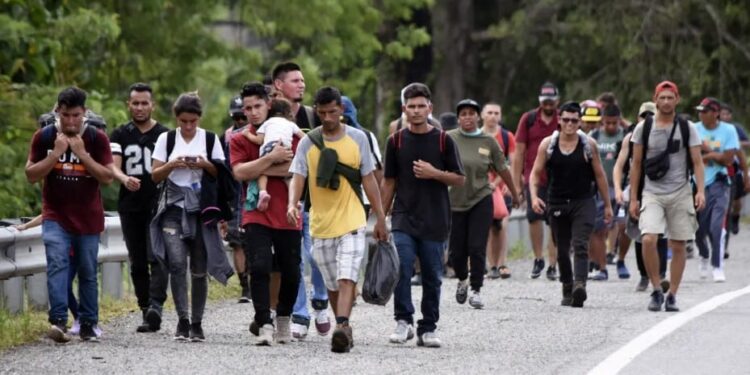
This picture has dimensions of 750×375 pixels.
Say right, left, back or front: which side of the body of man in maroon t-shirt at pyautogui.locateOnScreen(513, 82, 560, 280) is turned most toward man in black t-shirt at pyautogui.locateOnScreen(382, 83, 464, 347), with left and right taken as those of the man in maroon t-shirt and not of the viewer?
front

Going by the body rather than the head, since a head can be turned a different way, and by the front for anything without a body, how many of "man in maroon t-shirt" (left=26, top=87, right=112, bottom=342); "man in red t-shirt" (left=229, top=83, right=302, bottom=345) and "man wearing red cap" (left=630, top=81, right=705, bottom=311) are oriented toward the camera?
3

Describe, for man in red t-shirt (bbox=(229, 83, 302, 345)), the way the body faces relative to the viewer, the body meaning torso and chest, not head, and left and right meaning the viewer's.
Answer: facing the viewer

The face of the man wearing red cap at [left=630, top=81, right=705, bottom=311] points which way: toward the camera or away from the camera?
toward the camera

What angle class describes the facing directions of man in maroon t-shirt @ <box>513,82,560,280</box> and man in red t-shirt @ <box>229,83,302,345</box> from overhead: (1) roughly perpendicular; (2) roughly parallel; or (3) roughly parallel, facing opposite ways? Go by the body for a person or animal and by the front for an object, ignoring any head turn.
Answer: roughly parallel

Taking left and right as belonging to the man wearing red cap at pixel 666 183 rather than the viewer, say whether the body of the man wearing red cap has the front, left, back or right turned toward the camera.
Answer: front

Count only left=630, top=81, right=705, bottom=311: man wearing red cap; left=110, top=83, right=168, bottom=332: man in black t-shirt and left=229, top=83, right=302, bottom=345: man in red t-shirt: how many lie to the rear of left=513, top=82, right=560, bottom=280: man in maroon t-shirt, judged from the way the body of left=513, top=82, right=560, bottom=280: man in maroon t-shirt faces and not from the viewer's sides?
0

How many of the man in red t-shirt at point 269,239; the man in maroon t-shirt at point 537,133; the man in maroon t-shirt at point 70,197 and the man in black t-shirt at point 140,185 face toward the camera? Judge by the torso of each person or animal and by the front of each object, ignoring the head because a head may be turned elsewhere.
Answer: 4

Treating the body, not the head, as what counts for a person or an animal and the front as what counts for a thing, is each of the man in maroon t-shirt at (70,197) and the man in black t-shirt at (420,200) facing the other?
no

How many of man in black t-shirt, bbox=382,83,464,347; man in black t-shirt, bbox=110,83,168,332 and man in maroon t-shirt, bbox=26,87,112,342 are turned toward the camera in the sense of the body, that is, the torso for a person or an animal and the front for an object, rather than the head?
3

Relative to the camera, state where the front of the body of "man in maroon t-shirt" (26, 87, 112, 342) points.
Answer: toward the camera

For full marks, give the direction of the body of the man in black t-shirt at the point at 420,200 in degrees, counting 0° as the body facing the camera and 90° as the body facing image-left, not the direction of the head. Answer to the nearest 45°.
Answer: approximately 0°

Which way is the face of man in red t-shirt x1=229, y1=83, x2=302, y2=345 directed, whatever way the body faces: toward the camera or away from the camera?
toward the camera

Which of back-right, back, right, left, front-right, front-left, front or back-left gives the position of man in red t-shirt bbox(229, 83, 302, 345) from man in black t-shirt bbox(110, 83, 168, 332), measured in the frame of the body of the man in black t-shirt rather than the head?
front-left

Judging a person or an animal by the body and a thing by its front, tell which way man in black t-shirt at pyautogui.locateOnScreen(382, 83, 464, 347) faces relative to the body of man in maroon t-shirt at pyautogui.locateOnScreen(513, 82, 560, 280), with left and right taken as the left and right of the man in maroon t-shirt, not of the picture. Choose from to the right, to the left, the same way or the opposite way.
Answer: the same way

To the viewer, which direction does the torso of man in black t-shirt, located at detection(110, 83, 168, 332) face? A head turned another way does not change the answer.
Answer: toward the camera

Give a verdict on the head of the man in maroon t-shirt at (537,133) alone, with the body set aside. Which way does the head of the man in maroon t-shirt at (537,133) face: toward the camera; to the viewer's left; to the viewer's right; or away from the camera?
toward the camera

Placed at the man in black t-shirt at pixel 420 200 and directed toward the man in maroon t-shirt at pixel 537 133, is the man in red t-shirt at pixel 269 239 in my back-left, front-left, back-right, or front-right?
back-left
